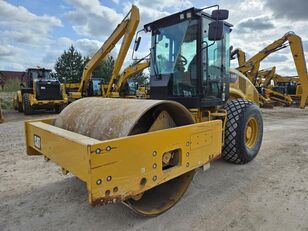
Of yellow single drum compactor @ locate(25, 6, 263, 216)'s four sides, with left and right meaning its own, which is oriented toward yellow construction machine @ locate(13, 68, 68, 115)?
right

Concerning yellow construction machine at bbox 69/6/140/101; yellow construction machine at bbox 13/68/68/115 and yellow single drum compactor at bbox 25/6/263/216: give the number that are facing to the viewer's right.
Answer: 1

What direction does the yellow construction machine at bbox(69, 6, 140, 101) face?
to the viewer's right

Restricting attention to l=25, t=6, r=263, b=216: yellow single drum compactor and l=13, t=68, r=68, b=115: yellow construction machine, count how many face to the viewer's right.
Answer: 0

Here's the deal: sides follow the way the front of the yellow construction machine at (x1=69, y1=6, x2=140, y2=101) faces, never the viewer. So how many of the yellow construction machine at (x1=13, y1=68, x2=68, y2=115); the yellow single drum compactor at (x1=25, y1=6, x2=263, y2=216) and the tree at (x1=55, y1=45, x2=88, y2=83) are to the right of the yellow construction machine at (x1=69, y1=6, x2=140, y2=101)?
1

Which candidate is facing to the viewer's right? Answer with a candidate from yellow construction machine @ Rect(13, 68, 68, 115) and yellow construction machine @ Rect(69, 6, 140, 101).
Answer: yellow construction machine @ Rect(69, 6, 140, 101)

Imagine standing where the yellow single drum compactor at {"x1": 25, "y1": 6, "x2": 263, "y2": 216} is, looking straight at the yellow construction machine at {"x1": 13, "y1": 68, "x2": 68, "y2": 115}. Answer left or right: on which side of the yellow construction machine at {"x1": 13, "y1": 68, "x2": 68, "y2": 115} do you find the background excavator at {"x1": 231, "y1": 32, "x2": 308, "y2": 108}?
right

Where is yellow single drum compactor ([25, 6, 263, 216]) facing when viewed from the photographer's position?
facing the viewer and to the left of the viewer

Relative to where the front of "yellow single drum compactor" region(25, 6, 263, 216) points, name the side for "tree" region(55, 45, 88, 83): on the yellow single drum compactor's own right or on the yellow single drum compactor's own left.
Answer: on the yellow single drum compactor's own right
